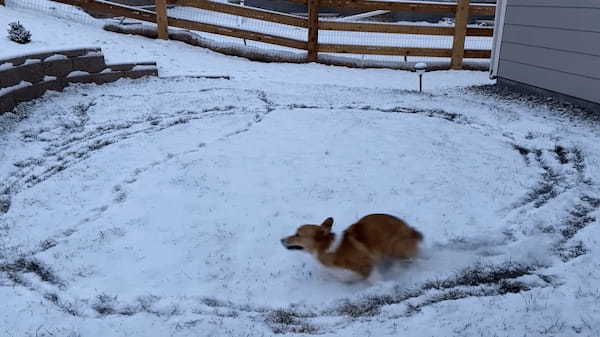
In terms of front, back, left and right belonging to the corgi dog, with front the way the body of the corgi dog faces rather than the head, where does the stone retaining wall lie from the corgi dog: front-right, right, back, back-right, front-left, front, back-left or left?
front-right

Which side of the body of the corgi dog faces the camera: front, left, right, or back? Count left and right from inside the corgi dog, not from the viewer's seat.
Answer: left

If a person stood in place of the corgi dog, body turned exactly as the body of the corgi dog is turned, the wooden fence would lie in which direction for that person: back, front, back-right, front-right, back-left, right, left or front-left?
right

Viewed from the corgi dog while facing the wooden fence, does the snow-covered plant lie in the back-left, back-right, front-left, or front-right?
front-left

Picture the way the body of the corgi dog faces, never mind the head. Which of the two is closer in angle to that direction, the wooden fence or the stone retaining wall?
the stone retaining wall

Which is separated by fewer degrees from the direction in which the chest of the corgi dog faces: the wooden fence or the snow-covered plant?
the snow-covered plant
